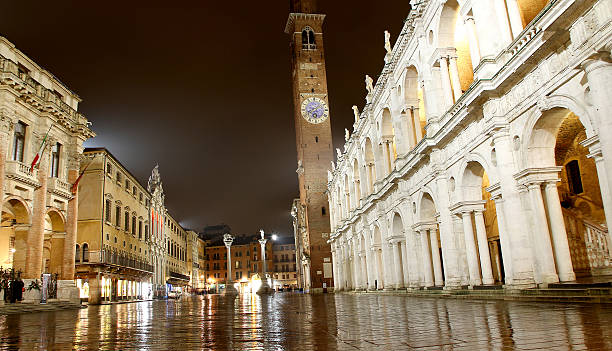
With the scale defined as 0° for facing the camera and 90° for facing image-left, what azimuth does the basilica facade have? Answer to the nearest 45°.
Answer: approximately 45°
